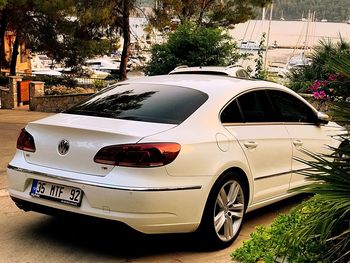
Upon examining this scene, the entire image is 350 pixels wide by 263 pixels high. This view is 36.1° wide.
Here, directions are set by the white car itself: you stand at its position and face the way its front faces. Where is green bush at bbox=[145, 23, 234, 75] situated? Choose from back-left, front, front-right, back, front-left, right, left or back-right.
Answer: front-left

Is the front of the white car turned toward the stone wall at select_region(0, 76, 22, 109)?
no

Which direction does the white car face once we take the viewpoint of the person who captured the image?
facing away from the viewer and to the right of the viewer

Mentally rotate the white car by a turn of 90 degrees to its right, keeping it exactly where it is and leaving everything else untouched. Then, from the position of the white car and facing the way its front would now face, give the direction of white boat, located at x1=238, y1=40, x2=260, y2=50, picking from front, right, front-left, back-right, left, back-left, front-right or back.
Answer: back-left

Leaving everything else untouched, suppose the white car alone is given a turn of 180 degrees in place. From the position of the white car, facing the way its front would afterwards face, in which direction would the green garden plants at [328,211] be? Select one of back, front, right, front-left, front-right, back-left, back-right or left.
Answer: left

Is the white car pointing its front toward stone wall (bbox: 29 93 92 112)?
no

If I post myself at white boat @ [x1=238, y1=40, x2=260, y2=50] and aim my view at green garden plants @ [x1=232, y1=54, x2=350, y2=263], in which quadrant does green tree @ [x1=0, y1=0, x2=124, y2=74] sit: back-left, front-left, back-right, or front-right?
front-right

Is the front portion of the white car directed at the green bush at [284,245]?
no

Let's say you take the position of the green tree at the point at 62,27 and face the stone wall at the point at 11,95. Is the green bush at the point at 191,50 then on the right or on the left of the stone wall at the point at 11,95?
left
